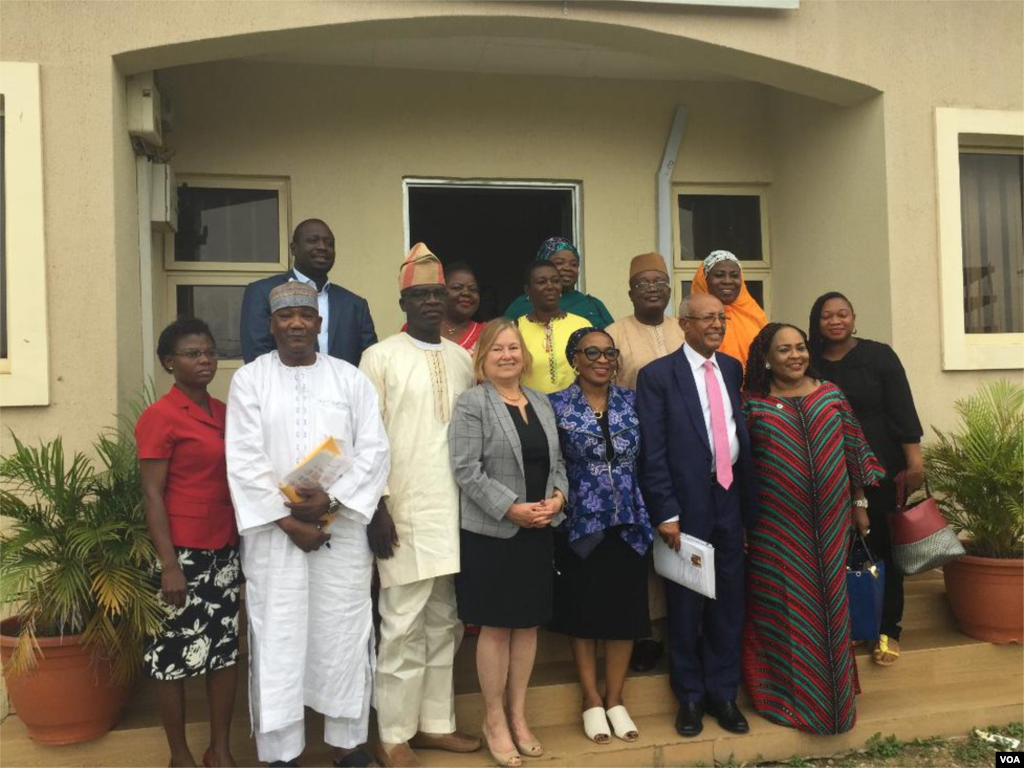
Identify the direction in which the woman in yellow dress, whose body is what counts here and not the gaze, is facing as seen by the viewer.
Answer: toward the camera

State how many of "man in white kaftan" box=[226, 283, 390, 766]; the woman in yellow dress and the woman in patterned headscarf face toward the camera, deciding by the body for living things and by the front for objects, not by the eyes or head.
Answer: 3

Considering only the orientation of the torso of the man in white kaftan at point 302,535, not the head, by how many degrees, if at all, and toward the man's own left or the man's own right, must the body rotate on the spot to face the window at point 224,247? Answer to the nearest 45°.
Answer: approximately 180°

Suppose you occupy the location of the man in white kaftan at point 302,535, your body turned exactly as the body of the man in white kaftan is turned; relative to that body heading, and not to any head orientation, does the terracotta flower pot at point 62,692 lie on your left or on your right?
on your right

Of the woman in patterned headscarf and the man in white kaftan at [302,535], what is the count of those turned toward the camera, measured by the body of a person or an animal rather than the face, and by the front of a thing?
2

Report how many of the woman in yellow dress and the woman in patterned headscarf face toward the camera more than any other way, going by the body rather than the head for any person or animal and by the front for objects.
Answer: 2

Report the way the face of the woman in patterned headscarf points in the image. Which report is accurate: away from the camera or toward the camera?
toward the camera

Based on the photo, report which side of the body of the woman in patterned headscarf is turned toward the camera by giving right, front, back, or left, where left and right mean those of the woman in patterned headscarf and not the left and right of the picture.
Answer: front

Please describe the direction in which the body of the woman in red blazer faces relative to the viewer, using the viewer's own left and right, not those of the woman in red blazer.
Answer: facing the viewer and to the right of the viewer

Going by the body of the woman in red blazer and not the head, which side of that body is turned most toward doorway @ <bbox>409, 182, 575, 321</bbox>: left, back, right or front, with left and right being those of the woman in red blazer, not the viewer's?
left

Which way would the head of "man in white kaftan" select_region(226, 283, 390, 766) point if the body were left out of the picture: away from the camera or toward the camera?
toward the camera
